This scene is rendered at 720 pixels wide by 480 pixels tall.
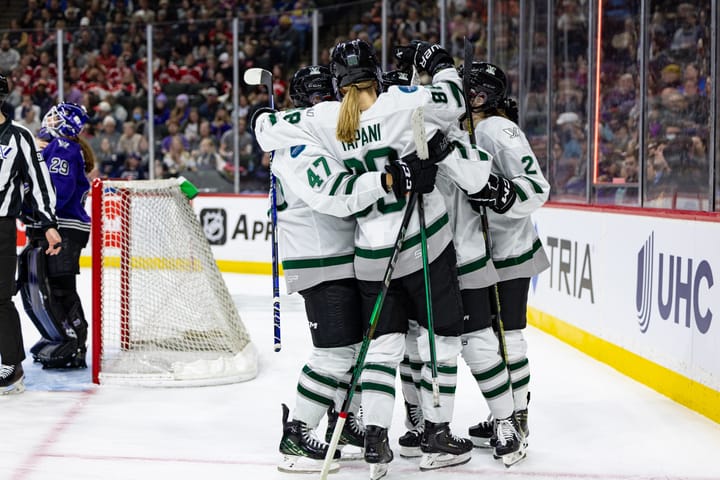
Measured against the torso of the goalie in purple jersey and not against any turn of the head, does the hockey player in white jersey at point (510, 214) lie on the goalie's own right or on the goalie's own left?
on the goalie's own left

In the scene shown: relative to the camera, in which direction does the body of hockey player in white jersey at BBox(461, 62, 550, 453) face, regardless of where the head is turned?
to the viewer's left

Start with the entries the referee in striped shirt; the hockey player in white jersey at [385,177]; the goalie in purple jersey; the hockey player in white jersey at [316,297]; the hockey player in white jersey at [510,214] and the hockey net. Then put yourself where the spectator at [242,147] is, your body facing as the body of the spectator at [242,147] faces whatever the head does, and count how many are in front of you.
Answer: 6

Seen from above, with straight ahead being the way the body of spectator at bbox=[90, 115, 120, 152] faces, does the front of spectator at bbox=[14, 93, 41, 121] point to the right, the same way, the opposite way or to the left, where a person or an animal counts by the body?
the same way

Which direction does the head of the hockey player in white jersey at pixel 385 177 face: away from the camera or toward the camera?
away from the camera

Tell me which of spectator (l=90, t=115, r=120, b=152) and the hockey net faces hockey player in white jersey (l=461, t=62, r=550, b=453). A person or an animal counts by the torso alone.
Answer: the spectator

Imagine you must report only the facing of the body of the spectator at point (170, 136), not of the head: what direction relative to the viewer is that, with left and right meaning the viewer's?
facing the viewer

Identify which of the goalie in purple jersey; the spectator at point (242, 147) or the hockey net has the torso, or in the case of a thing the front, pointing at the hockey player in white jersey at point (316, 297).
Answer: the spectator

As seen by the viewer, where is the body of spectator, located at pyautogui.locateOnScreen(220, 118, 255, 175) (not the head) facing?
toward the camera

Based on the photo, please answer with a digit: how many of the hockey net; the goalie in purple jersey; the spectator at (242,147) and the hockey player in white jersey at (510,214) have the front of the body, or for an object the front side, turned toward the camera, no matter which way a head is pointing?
1

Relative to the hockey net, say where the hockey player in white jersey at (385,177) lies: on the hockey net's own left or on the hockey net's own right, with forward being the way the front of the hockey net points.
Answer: on the hockey net's own left

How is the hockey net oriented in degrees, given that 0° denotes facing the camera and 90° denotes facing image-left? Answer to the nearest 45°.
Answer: approximately 90°

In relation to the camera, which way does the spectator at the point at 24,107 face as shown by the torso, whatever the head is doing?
toward the camera

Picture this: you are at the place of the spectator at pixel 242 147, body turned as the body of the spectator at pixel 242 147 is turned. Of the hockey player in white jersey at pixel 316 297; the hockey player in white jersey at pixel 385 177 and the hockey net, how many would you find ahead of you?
3
